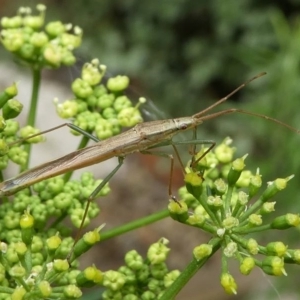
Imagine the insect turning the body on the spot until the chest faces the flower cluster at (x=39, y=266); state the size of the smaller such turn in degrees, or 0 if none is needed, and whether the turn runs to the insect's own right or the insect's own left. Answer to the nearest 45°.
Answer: approximately 135° to the insect's own right

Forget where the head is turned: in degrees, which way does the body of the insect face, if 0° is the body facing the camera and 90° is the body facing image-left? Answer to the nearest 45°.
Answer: approximately 270°
